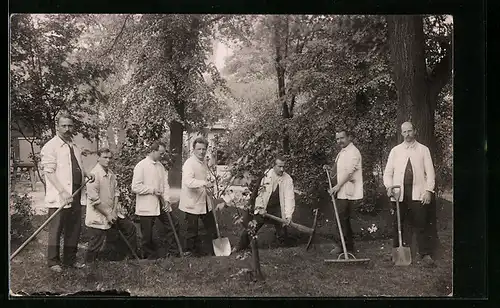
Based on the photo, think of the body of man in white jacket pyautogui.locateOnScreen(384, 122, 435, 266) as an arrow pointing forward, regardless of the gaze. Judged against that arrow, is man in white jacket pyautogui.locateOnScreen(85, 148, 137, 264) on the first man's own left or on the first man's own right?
on the first man's own right

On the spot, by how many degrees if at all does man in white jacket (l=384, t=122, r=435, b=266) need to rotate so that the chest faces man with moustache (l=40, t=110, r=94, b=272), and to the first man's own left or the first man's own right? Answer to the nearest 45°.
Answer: approximately 90° to the first man's own right

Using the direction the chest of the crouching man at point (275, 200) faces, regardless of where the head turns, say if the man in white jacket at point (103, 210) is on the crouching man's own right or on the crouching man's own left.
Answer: on the crouching man's own right

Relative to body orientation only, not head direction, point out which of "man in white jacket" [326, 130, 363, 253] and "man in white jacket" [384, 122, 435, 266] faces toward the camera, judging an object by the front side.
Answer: "man in white jacket" [384, 122, 435, 266]

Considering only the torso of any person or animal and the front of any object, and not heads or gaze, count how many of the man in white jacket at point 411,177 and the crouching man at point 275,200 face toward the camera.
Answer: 2

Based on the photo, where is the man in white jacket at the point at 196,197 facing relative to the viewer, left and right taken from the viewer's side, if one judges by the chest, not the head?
facing the viewer and to the right of the viewer

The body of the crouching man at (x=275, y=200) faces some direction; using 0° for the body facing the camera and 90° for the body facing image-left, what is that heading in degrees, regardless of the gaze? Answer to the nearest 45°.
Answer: approximately 0°

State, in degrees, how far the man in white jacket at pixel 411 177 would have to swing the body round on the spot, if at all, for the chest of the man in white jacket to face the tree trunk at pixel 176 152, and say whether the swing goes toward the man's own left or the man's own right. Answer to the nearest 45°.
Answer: approximately 90° to the man's own right

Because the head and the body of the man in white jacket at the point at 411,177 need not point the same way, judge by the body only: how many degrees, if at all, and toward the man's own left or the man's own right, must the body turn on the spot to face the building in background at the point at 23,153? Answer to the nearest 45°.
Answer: approximately 90° to the man's own right

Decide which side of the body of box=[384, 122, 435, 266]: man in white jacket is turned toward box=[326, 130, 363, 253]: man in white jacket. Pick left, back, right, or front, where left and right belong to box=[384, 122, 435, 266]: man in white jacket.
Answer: right
